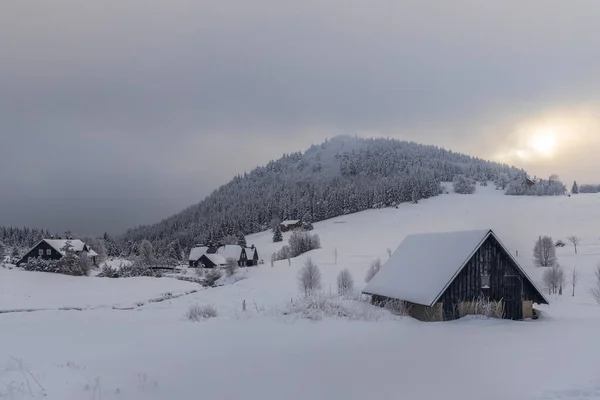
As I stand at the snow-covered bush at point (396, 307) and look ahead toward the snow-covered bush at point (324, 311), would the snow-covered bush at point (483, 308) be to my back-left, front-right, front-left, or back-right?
back-left

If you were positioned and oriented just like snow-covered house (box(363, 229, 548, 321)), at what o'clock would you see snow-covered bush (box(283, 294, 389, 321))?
The snow-covered bush is roughly at 3 o'clock from the snow-covered house.

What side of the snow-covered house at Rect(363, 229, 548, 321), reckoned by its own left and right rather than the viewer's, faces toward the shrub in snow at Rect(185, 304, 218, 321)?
right

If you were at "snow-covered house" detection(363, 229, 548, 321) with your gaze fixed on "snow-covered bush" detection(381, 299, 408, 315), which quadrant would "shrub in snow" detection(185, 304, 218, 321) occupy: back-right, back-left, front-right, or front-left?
front-right

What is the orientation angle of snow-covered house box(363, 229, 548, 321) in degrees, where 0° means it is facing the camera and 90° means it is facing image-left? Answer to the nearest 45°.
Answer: approximately 315°
